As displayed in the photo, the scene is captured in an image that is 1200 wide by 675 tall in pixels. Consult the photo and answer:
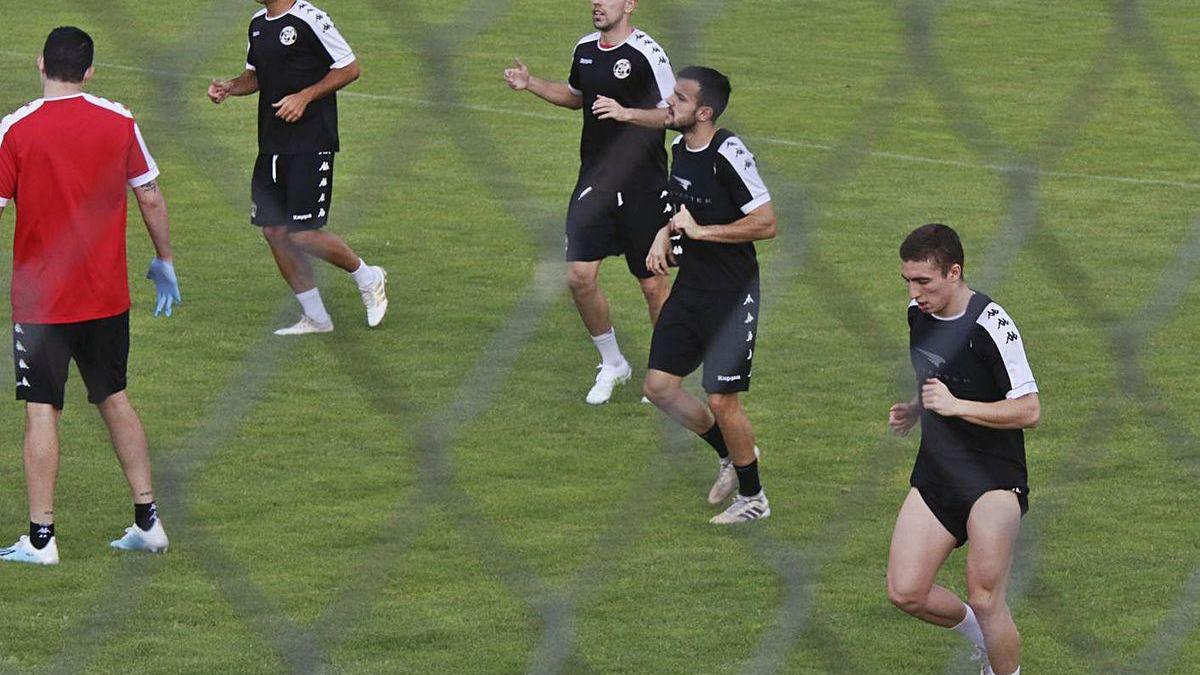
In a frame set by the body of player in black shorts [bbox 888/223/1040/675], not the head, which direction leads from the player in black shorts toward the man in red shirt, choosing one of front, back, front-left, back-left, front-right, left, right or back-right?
front-right

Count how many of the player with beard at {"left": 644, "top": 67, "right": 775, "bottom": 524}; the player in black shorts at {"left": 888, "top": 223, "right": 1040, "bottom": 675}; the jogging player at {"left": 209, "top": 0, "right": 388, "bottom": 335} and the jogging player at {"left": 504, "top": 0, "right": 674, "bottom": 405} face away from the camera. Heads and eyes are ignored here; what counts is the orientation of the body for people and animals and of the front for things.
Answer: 0

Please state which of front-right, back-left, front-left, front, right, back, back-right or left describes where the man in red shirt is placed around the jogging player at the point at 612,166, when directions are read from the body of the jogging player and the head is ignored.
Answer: front

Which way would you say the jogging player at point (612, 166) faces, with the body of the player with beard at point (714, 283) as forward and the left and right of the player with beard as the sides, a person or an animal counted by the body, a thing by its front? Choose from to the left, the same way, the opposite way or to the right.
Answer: the same way

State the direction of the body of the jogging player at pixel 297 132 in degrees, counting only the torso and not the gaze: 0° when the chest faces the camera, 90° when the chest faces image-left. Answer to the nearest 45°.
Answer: approximately 45°

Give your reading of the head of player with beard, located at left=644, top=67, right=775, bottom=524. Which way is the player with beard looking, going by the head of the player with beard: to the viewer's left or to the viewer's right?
to the viewer's left

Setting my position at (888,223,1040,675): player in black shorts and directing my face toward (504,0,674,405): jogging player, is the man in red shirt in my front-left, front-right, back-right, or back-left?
front-left

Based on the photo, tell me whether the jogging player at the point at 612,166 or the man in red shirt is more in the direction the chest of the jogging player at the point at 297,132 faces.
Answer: the man in red shirt

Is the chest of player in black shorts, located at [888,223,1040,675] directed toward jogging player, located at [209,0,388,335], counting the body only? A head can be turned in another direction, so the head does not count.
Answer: no

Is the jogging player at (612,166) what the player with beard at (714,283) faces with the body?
no

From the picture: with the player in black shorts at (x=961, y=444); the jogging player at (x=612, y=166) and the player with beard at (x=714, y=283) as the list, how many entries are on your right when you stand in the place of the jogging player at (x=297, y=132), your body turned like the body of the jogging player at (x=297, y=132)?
0

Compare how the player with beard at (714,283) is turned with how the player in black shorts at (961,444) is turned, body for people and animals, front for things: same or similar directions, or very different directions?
same or similar directions

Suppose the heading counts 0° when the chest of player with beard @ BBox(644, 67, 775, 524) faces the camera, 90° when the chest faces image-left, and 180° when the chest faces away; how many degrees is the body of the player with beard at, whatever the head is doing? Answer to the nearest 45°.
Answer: approximately 45°

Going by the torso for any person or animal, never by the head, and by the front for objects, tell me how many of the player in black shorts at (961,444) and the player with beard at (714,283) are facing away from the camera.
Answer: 0

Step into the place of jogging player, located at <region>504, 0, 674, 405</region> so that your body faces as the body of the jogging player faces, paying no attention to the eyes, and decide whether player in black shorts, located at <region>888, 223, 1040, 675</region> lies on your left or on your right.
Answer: on your left

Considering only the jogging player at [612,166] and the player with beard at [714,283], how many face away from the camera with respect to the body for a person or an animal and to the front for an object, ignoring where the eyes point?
0

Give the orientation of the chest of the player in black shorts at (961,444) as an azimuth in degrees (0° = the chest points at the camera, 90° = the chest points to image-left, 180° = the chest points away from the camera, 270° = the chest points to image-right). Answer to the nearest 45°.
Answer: approximately 45°

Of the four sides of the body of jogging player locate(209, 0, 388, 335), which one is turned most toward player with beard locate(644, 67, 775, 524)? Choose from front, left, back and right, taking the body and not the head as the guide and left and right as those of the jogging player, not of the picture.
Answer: left

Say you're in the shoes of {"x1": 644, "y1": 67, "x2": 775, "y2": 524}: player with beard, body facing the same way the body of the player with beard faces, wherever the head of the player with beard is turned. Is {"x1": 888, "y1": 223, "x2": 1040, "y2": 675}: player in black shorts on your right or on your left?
on your left

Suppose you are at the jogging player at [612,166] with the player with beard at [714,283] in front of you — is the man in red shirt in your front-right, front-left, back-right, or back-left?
front-right
